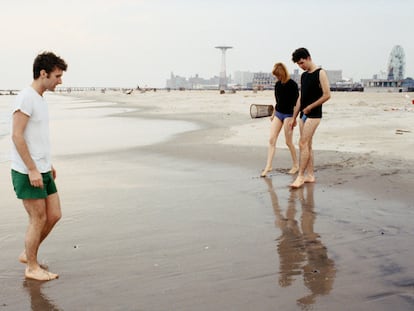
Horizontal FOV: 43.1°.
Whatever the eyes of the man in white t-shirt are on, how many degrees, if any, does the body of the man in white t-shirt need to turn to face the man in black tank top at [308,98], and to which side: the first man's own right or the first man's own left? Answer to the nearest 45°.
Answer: approximately 45° to the first man's own left

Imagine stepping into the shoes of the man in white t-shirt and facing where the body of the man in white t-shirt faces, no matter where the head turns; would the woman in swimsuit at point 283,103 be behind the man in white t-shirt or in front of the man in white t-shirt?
in front

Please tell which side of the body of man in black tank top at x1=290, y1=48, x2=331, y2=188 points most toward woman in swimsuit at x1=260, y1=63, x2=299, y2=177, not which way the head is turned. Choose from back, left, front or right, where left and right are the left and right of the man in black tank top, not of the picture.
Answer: right

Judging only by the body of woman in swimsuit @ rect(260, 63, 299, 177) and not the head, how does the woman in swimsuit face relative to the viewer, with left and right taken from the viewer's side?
facing the viewer and to the left of the viewer

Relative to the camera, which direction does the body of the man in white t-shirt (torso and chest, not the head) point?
to the viewer's right

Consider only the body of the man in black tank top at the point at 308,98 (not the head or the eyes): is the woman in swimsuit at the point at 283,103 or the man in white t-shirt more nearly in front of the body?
the man in white t-shirt

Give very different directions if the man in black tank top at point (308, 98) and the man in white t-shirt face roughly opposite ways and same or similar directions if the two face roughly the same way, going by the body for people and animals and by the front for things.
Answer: very different directions

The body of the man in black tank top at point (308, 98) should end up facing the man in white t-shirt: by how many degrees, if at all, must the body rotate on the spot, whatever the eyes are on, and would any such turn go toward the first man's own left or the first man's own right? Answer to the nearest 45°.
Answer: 0° — they already face them

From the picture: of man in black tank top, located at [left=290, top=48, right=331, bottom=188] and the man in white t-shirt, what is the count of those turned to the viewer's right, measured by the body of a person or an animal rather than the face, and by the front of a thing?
1

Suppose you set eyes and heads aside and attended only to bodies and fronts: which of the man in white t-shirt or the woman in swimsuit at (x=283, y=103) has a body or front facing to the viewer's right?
the man in white t-shirt

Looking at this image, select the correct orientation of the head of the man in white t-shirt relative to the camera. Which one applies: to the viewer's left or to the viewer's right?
to the viewer's right
